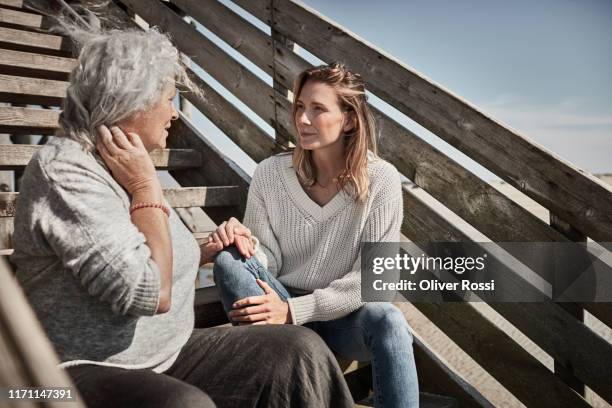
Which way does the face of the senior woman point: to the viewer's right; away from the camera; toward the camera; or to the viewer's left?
to the viewer's right

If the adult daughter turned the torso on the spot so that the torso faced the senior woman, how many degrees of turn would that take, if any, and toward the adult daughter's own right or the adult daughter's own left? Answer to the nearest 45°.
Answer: approximately 45° to the adult daughter's own right

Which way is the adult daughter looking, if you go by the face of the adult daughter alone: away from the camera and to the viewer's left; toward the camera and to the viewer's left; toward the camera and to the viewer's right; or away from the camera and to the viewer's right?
toward the camera and to the viewer's left

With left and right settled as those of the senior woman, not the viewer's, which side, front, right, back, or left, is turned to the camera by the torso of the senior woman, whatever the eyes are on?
right

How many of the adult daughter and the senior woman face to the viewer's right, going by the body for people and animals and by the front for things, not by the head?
1

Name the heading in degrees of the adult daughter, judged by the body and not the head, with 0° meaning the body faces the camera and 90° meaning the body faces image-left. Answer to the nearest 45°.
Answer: approximately 0°
